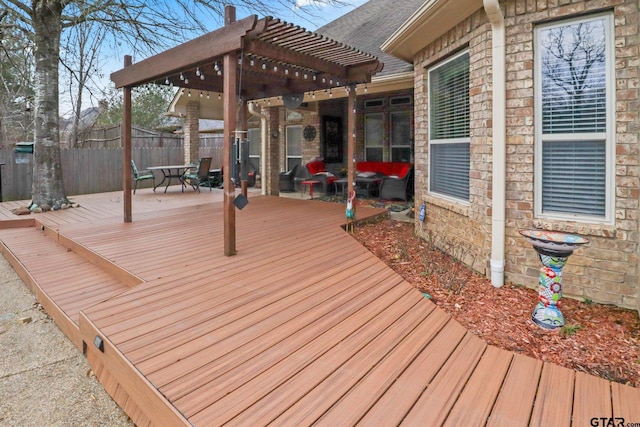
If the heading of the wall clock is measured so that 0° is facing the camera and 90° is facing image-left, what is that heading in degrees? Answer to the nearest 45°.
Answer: approximately 0°

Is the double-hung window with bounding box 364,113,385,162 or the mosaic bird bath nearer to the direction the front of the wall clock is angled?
the mosaic bird bath

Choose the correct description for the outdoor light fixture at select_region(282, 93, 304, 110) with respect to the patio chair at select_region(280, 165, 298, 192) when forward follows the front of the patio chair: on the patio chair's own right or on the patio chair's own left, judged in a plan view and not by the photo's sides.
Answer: on the patio chair's own left

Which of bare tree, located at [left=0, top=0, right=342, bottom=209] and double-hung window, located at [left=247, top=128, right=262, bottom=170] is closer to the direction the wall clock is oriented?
the bare tree

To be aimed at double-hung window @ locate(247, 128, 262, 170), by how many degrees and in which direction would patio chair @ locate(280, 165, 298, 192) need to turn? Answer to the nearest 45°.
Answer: approximately 90° to its right
